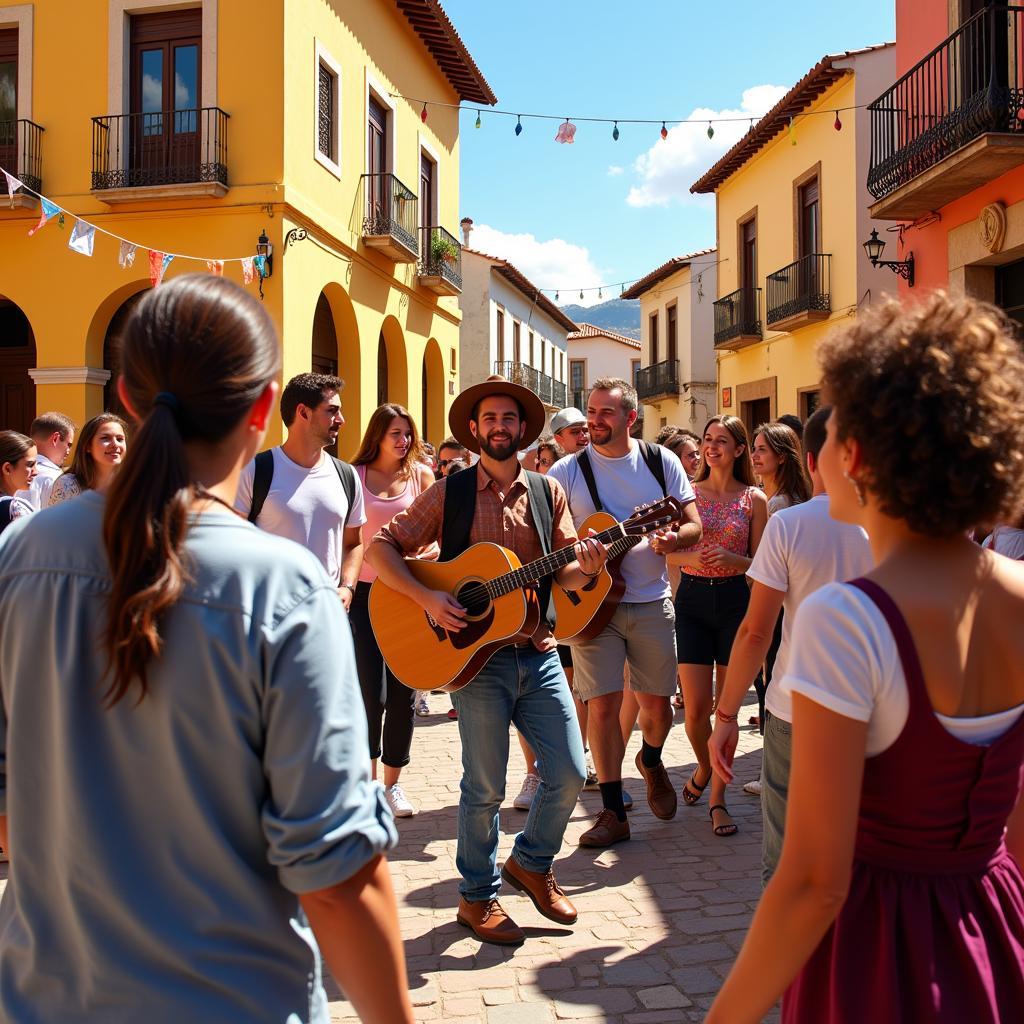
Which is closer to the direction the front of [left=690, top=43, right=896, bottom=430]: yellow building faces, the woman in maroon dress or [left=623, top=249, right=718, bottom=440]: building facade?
the woman in maroon dress

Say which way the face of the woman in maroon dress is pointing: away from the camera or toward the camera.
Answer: away from the camera

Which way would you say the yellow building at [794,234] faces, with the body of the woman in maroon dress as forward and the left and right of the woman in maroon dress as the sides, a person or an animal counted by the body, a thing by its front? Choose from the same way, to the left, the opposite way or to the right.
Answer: to the left

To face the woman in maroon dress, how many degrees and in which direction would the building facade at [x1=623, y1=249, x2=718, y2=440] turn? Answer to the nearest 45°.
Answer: approximately 45° to its left

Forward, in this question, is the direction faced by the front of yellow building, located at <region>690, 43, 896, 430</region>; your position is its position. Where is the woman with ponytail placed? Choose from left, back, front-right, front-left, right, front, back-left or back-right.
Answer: front-left

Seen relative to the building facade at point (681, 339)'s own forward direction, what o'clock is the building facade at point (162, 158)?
the building facade at point (162, 158) is roughly at 11 o'clock from the building facade at point (681, 339).

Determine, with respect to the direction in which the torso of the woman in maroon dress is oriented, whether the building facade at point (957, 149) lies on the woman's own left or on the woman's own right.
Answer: on the woman's own right

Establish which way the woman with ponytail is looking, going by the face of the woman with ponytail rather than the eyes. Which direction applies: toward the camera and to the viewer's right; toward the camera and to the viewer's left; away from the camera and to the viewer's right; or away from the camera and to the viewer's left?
away from the camera and to the viewer's right

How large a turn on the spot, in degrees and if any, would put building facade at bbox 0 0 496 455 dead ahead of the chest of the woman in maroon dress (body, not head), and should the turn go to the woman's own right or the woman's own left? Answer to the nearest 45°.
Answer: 0° — they already face it

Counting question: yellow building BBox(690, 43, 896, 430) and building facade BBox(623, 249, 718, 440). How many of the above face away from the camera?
0

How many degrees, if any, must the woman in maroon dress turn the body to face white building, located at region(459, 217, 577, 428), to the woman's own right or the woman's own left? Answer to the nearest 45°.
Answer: approximately 45° to the woman's own right

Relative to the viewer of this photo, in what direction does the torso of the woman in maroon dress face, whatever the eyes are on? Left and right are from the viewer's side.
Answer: facing away from the viewer and to the left of the viewer

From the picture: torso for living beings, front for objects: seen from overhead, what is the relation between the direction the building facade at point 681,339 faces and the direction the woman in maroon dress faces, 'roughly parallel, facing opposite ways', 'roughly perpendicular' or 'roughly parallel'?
roughly perpendicular

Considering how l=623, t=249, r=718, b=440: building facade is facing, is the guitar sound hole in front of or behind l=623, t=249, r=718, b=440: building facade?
in front

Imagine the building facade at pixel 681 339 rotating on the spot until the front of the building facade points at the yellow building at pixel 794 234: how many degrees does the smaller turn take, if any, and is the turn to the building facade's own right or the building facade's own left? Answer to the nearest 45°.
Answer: approximately 45° to the building facade's own left
